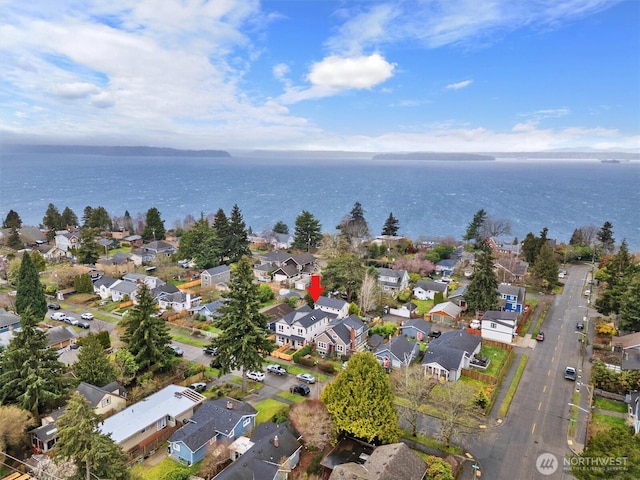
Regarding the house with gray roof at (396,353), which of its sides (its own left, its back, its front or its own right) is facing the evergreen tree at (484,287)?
back

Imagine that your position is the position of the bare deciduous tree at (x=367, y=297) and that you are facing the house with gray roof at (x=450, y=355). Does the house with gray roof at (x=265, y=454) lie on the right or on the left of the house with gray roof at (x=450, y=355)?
right

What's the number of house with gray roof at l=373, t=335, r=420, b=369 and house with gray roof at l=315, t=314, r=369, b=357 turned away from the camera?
0

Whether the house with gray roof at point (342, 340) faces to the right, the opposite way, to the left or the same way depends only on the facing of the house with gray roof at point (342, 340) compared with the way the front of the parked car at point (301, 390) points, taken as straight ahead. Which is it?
to the right

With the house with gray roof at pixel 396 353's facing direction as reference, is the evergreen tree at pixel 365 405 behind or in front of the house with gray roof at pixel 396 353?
in front

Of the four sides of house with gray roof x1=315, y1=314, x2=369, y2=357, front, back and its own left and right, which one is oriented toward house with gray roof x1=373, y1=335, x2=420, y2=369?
left

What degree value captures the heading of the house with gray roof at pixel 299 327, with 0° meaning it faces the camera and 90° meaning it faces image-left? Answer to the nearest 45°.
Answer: approximately 45°

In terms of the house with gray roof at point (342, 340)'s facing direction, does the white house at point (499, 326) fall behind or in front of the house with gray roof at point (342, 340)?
behind

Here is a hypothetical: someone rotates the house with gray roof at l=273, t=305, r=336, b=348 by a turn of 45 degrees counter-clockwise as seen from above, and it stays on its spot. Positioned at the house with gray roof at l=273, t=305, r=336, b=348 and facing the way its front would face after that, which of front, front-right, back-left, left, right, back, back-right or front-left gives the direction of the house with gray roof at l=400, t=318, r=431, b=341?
left

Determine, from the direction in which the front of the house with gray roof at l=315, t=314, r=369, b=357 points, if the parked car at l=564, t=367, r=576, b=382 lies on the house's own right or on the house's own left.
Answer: on the house's own left

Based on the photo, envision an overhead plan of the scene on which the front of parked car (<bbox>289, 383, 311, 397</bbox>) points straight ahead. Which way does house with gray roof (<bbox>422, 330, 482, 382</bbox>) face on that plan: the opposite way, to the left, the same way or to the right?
to the right

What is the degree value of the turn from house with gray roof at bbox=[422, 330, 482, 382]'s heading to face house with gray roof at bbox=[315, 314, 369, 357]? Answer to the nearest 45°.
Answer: approximately 45° to its right

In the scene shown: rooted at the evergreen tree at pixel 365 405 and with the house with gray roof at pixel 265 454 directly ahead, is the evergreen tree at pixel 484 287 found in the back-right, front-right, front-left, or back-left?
back-right

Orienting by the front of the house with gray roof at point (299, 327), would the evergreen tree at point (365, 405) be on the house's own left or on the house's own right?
on the house's own left

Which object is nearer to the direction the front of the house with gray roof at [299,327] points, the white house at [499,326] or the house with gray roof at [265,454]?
the house with gray roof

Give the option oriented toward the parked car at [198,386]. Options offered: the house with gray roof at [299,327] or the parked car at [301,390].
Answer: the house with gray roof

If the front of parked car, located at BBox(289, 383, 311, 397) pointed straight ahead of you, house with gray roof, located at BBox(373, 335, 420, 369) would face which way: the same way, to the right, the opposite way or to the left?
to the right

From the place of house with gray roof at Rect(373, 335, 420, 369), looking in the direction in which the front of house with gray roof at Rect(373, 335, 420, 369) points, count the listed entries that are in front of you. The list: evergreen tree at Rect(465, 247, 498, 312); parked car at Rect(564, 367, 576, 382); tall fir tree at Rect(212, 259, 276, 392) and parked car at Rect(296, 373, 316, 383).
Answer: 2
